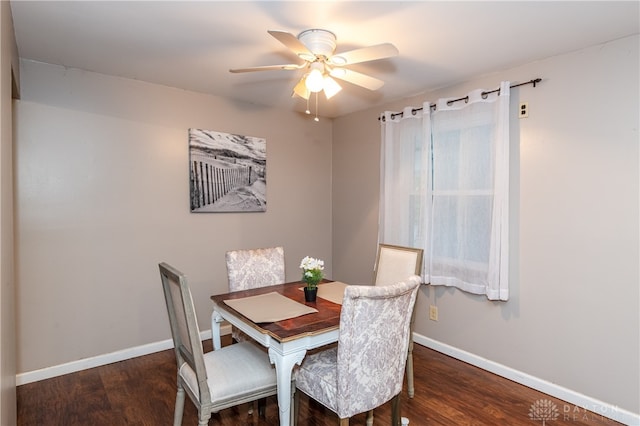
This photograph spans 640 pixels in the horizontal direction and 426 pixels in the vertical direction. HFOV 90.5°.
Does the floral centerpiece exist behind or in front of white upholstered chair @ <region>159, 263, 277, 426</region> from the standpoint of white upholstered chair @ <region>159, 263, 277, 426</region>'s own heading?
in front

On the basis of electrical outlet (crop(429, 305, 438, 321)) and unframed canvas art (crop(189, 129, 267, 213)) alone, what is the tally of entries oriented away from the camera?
0

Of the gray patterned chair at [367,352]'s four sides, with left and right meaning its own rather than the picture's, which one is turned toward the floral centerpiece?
front

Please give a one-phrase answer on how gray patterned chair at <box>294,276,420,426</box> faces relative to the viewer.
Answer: facing away from the viewer and to the left of the viewer

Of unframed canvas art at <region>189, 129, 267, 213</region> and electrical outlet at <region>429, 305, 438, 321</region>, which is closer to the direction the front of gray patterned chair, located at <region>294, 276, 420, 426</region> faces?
the unframed canvas art

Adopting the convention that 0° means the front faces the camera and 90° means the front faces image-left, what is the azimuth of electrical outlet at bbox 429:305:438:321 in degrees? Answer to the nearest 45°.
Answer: approximately 45°

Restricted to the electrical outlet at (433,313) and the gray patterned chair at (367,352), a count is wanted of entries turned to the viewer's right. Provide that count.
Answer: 0

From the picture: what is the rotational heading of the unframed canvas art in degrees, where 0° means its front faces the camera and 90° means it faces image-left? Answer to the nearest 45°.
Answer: approximately 315°

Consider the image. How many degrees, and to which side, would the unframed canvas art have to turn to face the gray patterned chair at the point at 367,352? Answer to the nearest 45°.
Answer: approximately 45° to its right

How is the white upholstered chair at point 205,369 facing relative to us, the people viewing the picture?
facing away from the viewer and to the right of the viewer

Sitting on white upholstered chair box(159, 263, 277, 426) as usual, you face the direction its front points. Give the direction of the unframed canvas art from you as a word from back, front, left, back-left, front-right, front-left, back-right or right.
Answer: front-left

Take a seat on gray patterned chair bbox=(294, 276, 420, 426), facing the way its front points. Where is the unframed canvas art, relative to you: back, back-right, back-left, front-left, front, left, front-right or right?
front

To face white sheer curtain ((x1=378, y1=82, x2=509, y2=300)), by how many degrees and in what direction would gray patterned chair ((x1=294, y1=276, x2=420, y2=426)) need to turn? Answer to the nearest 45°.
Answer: approximately 90° to its right

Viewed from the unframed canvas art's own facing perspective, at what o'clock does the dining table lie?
The dining table is roughly at 1 o'clock from the unframed canvas art.

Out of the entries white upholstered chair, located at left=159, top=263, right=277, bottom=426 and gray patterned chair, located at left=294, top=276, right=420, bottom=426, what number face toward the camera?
0

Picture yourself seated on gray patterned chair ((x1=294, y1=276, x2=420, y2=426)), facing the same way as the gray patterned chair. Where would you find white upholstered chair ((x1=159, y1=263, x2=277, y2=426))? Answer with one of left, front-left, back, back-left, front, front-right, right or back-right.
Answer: front-left

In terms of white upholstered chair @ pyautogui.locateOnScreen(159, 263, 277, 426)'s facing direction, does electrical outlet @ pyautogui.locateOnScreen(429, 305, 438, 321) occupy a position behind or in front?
in front

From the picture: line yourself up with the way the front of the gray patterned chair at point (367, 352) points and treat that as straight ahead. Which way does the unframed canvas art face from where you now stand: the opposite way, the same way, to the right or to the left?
the opposite way
